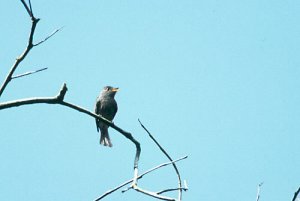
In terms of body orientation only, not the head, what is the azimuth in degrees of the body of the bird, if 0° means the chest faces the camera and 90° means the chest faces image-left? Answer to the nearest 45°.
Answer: approximately 315°

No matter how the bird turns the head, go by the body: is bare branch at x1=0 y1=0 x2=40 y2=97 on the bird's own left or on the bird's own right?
on the bird's own right
